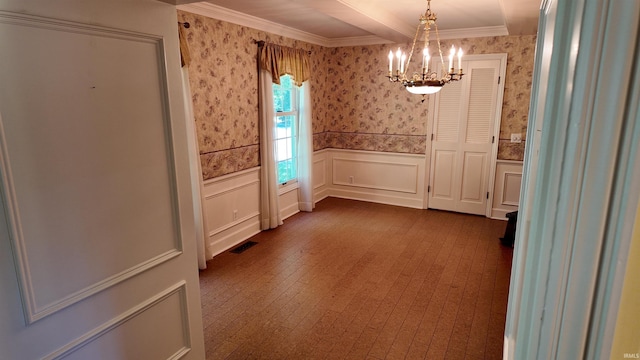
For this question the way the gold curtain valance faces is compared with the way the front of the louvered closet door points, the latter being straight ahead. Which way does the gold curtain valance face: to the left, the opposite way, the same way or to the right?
to the left

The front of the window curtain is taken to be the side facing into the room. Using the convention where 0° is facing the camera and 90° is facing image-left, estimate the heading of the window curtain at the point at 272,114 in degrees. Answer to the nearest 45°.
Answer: approximately 315°

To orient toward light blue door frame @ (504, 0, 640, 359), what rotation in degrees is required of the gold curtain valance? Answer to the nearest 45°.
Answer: approximately 45° to its right

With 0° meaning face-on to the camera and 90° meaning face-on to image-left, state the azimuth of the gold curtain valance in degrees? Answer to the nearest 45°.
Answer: approximately 315°

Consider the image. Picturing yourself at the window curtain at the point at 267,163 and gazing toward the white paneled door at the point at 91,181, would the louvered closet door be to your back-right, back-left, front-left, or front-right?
back-left

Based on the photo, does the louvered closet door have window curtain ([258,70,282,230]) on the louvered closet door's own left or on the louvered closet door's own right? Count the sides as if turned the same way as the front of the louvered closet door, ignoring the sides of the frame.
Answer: on the louvered closet door's own right

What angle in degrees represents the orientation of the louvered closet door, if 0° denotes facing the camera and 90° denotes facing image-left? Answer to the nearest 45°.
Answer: approximately 0°
